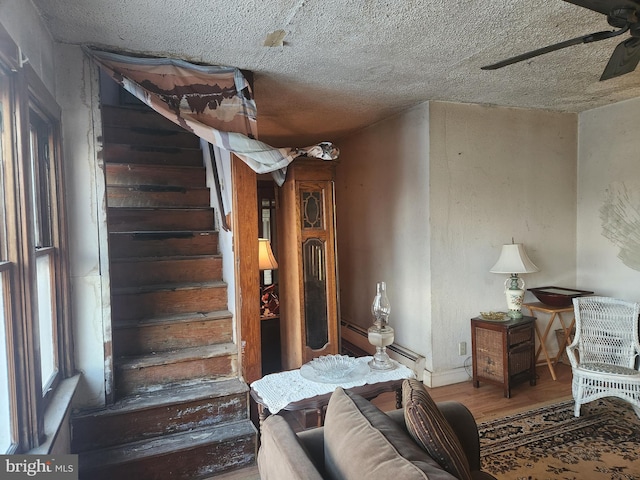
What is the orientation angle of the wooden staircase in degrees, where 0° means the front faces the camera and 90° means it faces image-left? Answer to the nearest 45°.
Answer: approximately 0°

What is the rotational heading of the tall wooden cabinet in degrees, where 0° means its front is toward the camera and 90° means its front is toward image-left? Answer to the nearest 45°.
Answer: approximately 315°

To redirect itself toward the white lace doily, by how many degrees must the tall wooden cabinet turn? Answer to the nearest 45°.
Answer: approximately 45° to its right

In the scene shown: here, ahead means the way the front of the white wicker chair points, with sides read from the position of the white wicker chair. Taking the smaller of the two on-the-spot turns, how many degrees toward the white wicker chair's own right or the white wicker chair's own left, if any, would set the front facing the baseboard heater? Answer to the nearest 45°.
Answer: approximately 90° to the white wicker chair's own right

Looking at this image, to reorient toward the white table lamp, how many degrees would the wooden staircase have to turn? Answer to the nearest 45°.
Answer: approximately 90° to its left

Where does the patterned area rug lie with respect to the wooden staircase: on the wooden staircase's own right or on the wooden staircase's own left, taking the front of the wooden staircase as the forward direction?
on the wooden staircase's own left

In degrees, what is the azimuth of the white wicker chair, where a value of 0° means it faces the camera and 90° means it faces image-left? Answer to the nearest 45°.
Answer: approximately 0°

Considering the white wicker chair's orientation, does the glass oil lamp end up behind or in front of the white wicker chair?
in front

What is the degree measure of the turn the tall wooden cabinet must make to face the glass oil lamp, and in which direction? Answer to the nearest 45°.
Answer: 0° — it already faces it

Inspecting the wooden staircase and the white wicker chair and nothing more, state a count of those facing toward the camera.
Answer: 2
